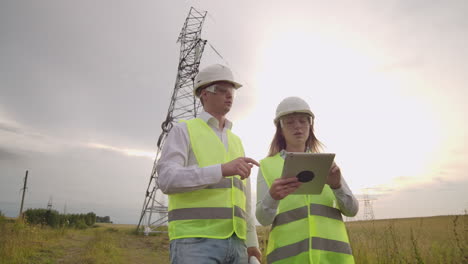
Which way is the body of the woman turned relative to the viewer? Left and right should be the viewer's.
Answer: facing the viewer

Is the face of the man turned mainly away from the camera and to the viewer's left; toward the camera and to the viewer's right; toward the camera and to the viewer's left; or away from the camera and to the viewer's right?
toward the camera and to the viewer's right

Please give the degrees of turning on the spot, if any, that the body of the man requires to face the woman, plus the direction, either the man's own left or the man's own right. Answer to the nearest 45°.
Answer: approximately 45° to the man's own left

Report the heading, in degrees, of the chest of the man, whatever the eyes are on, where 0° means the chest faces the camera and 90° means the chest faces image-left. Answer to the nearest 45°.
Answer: approximately 315°

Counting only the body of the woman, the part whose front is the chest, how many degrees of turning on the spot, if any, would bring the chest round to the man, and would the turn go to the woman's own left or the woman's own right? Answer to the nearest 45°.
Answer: approximately 45° to the woman's own right

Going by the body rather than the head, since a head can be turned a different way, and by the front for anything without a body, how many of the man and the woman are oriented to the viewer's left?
0
